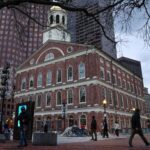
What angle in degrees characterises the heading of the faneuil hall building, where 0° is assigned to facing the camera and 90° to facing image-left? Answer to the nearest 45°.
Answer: approximately 45°
